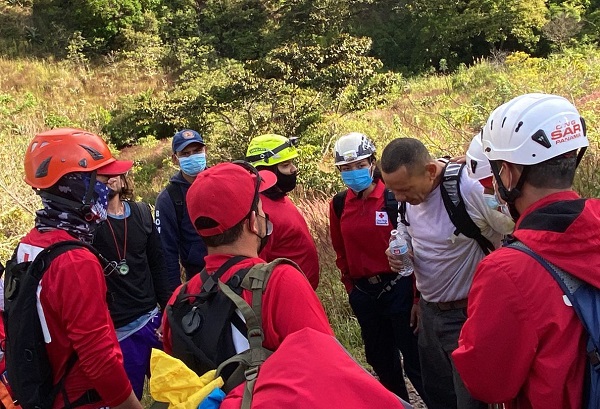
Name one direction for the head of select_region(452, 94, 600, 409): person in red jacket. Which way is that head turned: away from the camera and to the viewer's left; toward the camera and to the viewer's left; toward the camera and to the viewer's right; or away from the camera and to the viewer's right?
away from the camera and to the viewer's left

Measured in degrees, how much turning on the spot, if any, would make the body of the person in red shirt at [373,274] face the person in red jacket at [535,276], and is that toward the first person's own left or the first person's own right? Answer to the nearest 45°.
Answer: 0° — they already face them

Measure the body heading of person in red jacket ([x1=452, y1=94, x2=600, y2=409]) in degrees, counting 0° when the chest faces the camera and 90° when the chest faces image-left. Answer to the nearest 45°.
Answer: approximately 135°

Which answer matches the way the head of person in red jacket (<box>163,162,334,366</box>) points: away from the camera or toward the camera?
away from the camera

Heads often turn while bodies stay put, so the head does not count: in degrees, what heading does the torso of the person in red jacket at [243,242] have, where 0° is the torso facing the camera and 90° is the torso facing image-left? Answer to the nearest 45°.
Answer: approximately 225°

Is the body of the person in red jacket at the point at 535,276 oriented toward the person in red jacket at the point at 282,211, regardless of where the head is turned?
yes
